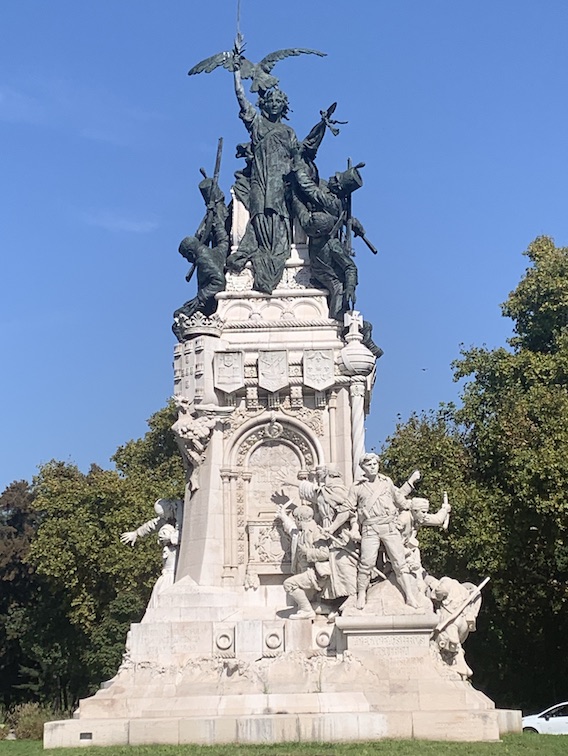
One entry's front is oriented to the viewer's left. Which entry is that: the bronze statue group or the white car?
the white car

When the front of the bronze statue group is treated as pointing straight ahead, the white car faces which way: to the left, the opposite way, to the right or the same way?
to the right

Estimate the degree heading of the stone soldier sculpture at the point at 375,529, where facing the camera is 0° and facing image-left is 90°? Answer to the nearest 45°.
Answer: approximately 0°

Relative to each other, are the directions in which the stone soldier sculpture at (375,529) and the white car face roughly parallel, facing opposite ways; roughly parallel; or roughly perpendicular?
roughly perpendicular

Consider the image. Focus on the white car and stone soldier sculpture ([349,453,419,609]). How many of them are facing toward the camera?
1

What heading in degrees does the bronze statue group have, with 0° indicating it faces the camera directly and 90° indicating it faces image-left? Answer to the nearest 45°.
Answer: approximately 0°

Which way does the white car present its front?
to the viewer's left

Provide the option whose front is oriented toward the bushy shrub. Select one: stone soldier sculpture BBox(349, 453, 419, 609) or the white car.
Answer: the white car

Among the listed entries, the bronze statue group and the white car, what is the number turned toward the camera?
1

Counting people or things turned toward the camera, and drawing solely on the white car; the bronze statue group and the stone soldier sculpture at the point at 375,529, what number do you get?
2

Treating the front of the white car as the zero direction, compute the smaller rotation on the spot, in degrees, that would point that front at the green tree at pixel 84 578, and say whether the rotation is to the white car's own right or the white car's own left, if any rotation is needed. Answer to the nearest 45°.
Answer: approximately 45° to the white car's own right
